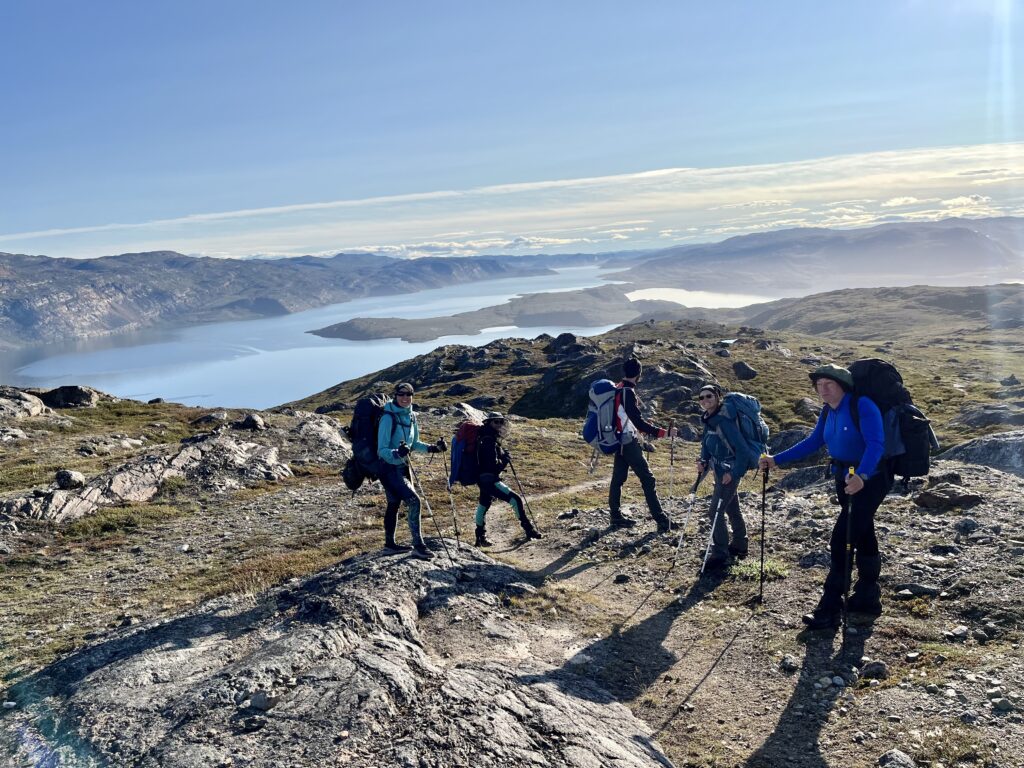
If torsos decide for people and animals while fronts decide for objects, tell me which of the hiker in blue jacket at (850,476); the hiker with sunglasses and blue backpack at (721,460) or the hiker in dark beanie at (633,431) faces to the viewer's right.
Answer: the hiker in dark beanie at (633,431)

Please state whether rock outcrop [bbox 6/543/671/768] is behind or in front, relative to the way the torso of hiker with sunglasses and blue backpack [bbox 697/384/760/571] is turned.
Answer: in front

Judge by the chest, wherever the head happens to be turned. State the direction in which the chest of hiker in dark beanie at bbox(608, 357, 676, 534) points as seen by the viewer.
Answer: to the viewer's right

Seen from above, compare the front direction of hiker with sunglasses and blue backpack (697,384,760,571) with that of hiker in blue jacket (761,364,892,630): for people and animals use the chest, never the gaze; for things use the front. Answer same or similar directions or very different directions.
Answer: same or similar directions

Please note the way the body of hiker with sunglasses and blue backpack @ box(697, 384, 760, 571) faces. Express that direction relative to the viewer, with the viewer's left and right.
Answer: facing the viewer and to the left of the viewer

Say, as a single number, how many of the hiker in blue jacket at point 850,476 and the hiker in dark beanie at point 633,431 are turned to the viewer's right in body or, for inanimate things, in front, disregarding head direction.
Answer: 1

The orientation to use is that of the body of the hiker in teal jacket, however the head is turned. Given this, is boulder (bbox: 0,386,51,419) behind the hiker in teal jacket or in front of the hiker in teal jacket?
behind

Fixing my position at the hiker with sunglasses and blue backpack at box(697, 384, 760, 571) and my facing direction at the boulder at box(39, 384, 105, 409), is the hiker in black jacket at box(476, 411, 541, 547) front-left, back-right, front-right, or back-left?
front-left

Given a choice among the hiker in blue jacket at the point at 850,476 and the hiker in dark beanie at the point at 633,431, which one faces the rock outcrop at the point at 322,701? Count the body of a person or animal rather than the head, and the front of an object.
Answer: the hiker in blue jacket

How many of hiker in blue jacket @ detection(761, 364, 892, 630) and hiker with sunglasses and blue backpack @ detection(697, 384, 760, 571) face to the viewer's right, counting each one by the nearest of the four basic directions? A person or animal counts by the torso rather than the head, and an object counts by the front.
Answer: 0

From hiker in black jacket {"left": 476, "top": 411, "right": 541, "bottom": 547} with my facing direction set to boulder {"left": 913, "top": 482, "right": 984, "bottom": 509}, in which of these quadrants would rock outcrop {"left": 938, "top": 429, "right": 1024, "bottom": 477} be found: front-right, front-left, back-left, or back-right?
front-left

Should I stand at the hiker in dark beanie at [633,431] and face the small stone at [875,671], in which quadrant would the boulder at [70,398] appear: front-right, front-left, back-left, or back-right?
back-right
